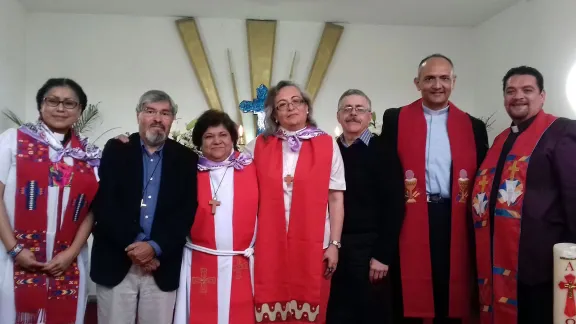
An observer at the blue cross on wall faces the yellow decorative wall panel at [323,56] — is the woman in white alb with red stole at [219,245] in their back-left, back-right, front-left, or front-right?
back-right

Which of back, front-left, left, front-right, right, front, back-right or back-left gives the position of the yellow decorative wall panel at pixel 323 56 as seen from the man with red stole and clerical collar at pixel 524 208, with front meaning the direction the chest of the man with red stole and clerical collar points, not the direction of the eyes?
right

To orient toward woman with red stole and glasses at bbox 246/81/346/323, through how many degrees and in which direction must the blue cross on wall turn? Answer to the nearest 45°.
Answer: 0° — it already faces them

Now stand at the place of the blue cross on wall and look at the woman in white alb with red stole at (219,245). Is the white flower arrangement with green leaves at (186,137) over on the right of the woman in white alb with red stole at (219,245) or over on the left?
right

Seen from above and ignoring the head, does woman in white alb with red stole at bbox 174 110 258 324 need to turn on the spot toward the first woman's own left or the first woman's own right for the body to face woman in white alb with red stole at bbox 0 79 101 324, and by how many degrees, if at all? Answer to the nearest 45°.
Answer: approximately 90° to the first woman's own right

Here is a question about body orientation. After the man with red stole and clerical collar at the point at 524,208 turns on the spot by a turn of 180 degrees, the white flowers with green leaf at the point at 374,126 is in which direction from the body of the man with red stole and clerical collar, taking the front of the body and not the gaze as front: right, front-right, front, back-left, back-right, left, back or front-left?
left

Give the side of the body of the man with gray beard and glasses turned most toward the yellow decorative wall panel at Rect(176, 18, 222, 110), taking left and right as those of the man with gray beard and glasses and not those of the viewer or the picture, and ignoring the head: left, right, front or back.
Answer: back

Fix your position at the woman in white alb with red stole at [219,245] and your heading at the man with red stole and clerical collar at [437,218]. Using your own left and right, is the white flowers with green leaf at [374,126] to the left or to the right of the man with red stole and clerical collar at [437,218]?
left
